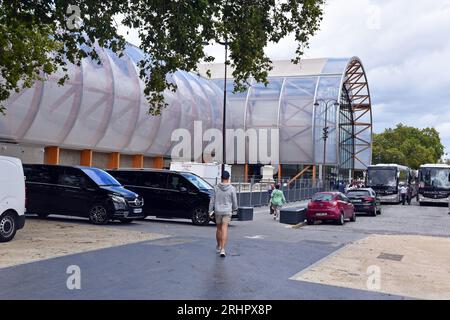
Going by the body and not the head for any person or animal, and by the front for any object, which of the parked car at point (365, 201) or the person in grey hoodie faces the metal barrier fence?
the person in grey hoodie

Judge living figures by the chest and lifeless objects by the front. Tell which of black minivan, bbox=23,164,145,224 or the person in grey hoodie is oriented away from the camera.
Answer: the person in grey hoodie

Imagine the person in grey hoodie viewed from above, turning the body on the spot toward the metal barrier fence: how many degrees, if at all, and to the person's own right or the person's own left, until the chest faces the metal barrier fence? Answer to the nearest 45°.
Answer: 0° — they already face it

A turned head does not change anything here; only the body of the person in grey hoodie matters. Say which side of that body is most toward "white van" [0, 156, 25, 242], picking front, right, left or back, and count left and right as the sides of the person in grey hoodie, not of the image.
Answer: left

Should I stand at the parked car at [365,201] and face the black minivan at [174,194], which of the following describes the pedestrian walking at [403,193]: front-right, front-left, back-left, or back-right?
back-right

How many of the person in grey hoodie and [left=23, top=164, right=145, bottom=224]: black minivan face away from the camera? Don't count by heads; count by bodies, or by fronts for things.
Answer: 1

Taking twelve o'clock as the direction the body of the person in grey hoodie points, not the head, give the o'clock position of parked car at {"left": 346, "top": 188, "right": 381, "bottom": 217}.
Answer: The parked car is roughly at 1 o'clock from the person in grey hoodie.

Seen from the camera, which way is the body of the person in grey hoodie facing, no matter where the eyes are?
away from the camera
